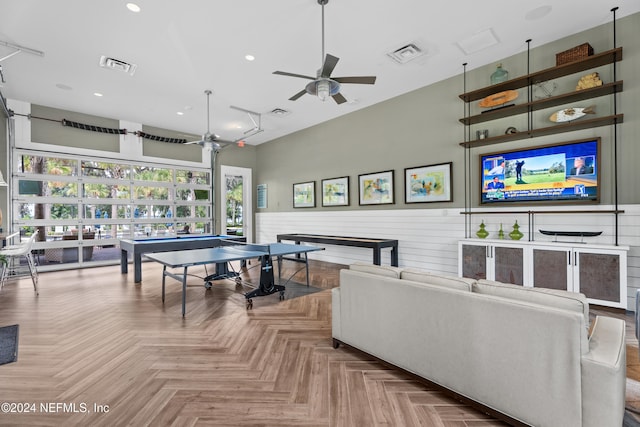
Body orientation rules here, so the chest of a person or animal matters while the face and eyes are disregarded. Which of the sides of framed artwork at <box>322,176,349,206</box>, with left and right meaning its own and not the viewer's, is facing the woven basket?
left

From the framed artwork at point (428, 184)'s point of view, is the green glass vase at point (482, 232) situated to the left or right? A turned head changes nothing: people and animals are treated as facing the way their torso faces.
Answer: on its left

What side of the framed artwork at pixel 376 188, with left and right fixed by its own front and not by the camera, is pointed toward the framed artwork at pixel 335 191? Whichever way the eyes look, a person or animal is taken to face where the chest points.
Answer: right

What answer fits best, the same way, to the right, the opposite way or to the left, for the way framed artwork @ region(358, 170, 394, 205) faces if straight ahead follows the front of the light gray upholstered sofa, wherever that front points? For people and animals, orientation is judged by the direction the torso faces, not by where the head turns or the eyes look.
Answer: the opposite way

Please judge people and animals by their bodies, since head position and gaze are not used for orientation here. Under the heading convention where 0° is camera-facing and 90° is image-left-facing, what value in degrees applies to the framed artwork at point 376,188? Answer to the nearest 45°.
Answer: approximately 45°

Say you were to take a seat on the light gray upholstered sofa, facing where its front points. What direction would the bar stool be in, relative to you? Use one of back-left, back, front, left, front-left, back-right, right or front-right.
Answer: back-left

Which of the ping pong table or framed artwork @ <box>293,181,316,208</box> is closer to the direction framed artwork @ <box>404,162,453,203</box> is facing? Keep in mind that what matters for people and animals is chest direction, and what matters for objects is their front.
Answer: the ping pong table

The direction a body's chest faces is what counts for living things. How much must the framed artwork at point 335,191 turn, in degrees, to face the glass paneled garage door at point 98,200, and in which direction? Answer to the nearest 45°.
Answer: approximately 45° to its right

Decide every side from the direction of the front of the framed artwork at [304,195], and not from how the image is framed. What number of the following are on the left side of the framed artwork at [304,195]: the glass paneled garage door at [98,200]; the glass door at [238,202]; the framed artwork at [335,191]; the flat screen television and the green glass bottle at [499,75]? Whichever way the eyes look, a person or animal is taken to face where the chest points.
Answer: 3

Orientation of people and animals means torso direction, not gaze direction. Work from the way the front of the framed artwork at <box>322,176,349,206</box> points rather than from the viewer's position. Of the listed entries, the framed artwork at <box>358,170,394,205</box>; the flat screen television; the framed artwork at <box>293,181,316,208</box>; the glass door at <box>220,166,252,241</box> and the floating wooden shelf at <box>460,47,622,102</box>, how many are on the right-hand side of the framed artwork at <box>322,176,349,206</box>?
2

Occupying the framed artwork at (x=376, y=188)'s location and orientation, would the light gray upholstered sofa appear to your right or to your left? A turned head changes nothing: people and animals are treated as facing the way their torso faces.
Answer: on your left

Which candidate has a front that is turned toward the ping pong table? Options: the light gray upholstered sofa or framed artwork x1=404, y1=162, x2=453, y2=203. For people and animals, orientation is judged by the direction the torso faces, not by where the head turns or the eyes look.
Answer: the framed artwork

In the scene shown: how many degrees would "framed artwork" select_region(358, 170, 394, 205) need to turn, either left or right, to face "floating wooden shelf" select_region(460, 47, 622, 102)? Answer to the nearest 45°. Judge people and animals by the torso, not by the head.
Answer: approximately 90° to its left

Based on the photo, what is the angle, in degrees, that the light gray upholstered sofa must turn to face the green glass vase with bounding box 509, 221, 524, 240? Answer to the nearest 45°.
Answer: approximately 45° to its left
